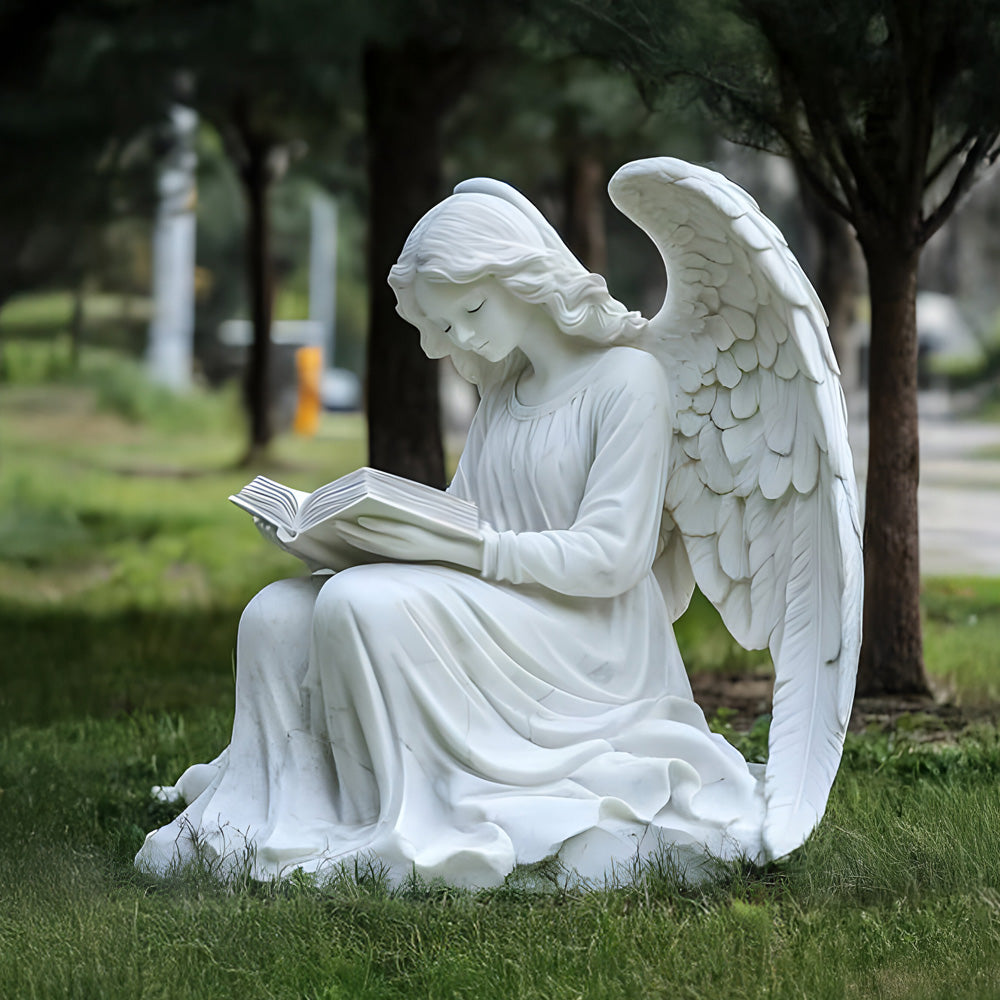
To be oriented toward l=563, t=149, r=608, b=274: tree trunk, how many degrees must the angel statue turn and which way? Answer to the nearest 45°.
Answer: approximately 135° to its right

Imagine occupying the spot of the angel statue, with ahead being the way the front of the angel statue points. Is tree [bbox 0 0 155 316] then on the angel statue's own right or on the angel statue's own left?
on the angel statue's own right

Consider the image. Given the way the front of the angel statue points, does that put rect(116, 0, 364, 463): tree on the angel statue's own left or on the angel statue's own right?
on the angel statue's own right

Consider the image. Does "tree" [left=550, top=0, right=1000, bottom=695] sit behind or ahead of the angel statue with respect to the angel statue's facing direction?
behind

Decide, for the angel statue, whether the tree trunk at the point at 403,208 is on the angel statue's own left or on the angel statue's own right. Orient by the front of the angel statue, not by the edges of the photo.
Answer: on the angel statue's own right

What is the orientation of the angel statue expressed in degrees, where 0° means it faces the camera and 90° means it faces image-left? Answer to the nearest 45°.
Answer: approximately 45°

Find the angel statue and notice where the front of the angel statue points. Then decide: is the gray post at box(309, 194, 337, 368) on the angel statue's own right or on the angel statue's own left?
on the angel statue's own right
